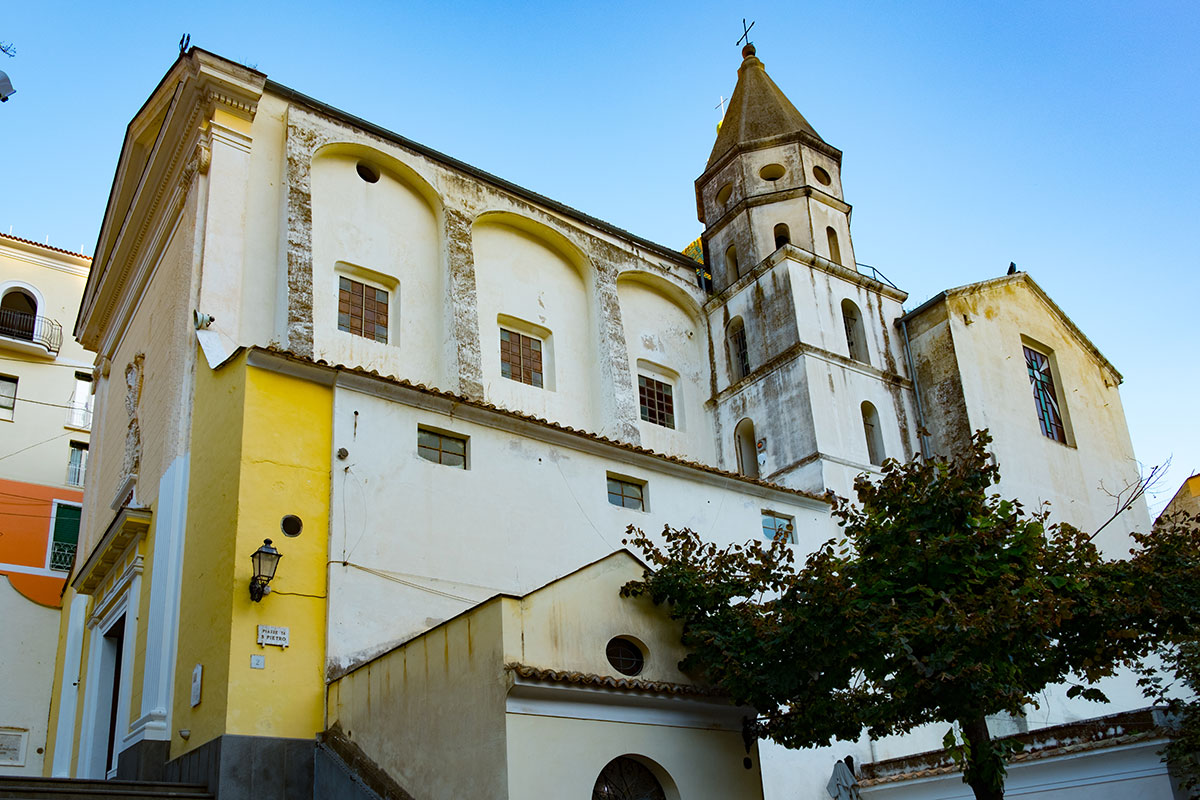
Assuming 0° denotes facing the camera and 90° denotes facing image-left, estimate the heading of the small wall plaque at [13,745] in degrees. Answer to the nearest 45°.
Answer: approximately 0°

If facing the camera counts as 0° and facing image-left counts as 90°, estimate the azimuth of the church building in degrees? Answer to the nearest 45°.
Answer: approximately 45°

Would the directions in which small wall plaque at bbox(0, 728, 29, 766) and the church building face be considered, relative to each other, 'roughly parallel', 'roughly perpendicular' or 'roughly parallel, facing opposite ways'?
roughly perpendicular
